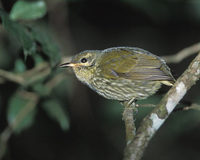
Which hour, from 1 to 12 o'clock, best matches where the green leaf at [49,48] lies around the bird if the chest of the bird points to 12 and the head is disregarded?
The green leaf is roughly at 12 o'clock from the bird.

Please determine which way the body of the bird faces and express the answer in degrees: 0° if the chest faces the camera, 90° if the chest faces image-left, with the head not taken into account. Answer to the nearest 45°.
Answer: approximately 90°

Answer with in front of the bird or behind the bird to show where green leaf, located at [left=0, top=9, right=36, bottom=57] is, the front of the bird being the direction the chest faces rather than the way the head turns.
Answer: in front

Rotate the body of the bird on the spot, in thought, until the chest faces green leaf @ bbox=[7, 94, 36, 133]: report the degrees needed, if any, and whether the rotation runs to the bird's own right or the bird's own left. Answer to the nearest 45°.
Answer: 0° — it already faces it

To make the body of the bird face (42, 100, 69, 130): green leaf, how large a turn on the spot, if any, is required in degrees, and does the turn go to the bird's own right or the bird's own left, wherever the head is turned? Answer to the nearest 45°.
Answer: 0° — it already faces it

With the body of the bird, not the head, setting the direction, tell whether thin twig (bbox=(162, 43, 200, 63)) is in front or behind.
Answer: behind
